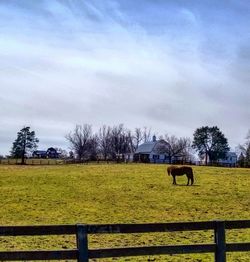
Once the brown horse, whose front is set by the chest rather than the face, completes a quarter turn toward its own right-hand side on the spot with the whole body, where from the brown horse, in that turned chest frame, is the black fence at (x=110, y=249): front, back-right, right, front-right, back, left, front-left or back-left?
back

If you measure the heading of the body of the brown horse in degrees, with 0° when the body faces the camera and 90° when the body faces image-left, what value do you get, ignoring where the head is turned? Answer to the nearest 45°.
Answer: approximately 90°
